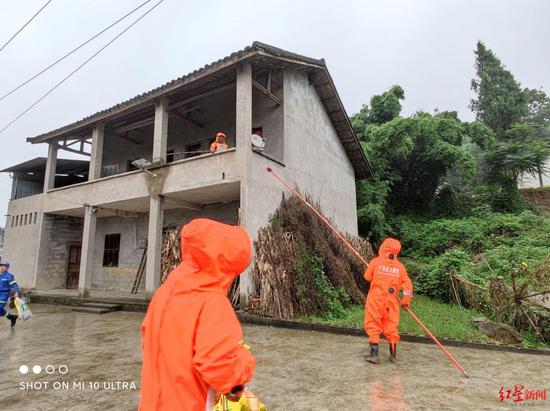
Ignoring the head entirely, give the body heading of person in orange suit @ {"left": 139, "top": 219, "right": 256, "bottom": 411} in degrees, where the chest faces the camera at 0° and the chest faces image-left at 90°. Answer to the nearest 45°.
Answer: approximately 225°

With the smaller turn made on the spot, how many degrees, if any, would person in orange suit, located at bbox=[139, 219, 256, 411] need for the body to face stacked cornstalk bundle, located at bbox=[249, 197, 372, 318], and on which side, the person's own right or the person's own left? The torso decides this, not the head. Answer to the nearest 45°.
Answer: approximately 45° to the person's own left

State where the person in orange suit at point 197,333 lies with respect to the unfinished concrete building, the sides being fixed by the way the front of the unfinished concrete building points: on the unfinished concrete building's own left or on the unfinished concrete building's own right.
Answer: on the unfinished concrete building's own left

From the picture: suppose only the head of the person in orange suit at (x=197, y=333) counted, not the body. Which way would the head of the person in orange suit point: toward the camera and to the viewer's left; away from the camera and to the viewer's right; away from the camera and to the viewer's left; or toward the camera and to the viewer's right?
away from the camera and to the viewer's right

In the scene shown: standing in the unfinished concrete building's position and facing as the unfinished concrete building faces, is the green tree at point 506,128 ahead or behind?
behind

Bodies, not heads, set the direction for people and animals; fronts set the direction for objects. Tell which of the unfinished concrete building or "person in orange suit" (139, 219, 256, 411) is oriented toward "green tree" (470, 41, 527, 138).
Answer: the person in orange suit

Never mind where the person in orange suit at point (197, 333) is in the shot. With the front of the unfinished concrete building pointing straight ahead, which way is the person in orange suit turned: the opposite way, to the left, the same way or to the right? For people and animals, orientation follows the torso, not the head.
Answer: the opposite way

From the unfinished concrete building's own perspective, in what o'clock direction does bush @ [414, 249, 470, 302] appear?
The bush is roughly at 8 o'clock from the unfinished concrete building.

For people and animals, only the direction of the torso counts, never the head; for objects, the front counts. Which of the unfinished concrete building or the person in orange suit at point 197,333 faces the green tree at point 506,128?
the person in orange suit

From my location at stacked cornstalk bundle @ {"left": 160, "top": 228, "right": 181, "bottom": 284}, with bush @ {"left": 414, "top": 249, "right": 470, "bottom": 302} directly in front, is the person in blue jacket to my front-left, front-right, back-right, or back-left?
back-right

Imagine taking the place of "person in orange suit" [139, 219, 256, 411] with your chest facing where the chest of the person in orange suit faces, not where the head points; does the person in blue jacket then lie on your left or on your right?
on your left
